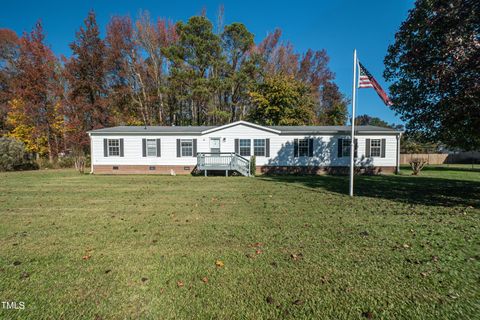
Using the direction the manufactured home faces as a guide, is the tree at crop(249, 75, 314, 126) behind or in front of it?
behind

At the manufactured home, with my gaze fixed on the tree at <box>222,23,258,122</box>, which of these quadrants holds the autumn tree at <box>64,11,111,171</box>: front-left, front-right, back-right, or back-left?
front-left

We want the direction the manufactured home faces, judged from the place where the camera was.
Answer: facing the viewer

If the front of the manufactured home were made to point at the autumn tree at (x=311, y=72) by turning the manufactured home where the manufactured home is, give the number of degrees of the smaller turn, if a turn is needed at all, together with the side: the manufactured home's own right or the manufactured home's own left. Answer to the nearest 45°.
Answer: approximately 135° to the manufactured home's own left

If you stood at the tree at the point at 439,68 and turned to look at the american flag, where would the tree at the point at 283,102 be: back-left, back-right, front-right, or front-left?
front-right

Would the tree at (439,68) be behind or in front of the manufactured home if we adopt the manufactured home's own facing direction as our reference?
in front

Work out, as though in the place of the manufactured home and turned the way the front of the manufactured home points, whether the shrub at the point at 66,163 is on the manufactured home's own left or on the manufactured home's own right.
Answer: on the manufactured home's own right

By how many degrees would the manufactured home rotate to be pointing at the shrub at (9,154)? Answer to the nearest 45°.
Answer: approximately 90° to its right

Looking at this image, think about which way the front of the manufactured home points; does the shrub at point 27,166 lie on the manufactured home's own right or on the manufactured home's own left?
on the manufactured home's own right

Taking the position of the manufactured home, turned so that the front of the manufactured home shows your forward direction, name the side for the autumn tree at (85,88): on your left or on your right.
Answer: on your right
